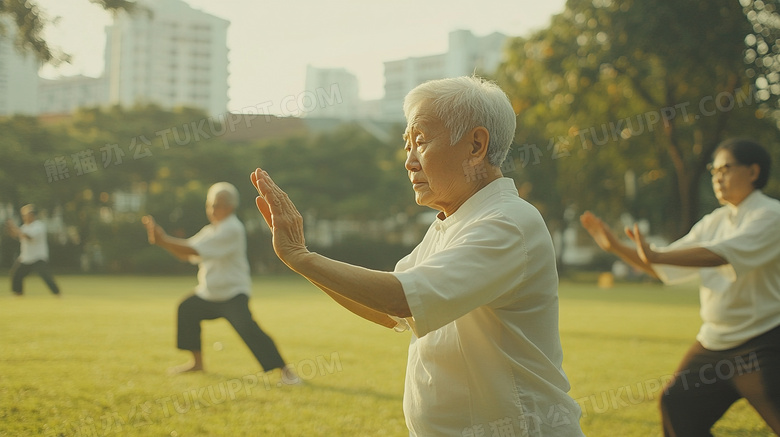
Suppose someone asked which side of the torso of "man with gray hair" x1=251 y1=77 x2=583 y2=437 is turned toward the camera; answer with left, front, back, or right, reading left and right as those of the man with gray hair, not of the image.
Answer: left

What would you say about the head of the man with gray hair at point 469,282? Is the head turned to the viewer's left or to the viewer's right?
to the viewer's left

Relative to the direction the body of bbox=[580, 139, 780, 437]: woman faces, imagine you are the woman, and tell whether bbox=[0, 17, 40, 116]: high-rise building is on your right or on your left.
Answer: on your right

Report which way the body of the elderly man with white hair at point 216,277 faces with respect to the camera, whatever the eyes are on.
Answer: to the viewer's left

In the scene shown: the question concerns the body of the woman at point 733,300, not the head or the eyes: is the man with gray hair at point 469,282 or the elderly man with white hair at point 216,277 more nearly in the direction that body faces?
the man with gray hair

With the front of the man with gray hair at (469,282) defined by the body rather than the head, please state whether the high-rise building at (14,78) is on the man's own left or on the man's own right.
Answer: on the man's own right

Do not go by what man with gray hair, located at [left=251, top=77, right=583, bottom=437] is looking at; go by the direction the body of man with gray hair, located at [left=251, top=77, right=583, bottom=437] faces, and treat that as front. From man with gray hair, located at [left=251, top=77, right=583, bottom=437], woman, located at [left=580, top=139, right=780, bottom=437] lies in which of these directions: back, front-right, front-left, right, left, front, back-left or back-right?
back-right

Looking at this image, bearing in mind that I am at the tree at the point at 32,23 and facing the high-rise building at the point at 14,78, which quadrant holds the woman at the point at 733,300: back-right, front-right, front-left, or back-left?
back-right

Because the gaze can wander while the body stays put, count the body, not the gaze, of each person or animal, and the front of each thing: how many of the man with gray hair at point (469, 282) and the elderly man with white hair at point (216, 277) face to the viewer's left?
2

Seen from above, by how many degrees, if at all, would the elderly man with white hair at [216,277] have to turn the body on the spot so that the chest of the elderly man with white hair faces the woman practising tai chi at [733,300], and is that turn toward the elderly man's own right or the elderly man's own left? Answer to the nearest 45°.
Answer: approximately 135° to the elderly man's own left
